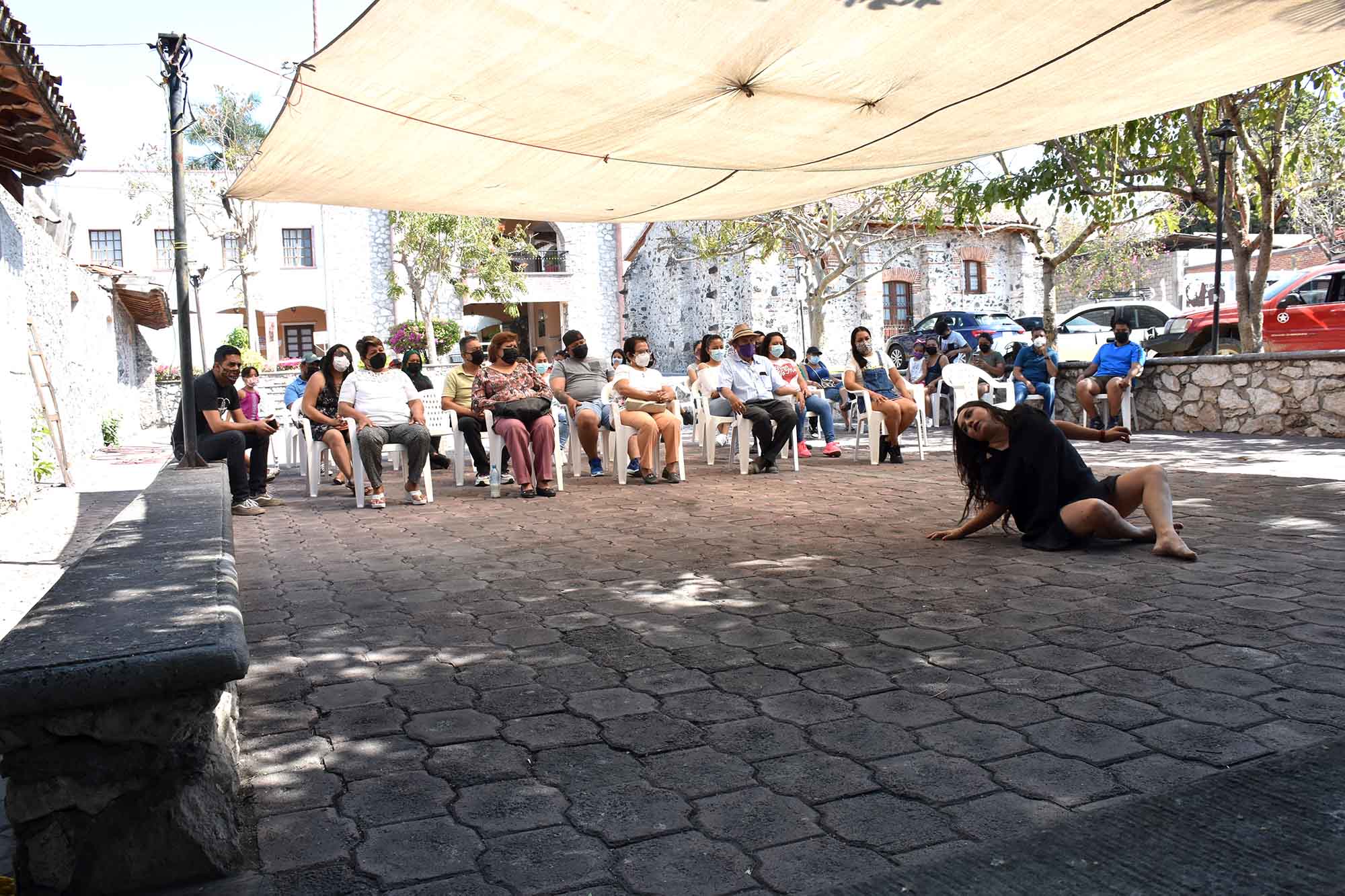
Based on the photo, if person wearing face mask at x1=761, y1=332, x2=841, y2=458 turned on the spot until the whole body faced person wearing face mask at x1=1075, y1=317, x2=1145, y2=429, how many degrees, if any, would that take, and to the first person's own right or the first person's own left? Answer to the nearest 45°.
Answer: approximately 90° to the first person's own left

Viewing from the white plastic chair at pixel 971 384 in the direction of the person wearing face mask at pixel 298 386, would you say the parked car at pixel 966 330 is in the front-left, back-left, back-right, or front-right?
back-right

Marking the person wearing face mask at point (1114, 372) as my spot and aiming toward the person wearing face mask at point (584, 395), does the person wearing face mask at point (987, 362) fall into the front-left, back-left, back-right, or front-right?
front-right

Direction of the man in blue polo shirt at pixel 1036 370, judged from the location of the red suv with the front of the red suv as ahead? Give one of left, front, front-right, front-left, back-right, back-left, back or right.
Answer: front-left

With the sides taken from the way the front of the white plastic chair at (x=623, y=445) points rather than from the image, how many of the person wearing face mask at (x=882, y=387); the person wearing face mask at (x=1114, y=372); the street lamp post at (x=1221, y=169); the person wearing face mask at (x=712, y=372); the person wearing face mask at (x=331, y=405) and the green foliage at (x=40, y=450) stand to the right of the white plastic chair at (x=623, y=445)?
2

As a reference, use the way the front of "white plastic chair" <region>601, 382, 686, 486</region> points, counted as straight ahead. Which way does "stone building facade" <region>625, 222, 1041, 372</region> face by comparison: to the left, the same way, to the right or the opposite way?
the same way

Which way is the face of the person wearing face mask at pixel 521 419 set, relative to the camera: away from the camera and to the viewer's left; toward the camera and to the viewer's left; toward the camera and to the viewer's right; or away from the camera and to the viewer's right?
toward the camera and to the viewer's right

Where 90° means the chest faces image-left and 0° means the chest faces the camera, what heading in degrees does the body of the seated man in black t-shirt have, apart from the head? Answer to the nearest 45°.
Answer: approximately 315°

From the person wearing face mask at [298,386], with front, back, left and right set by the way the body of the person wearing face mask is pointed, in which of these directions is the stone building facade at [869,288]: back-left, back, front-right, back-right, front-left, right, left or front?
left

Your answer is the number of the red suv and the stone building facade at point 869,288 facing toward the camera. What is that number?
1

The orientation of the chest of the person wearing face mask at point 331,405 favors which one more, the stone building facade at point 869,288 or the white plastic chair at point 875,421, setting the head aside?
the white plastic chair

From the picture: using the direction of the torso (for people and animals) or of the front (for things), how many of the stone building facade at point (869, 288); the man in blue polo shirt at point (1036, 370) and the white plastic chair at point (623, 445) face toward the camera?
3

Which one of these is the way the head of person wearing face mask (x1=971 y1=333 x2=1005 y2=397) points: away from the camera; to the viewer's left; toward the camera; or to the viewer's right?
toward the camera

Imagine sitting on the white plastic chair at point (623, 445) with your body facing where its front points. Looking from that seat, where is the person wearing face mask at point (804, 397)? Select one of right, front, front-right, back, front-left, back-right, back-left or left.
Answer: back-left

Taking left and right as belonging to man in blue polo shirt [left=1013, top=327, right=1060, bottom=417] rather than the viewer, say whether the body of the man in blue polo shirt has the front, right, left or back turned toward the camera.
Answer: front

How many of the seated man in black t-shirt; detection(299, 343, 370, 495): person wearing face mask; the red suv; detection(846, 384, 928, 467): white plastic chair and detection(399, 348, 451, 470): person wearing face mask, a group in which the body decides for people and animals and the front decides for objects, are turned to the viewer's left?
1

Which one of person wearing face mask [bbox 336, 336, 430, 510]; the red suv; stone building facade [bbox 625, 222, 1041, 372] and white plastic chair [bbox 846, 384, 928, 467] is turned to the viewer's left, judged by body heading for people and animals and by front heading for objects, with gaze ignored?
the red suv

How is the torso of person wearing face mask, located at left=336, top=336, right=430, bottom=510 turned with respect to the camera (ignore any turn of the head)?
toward the camera
